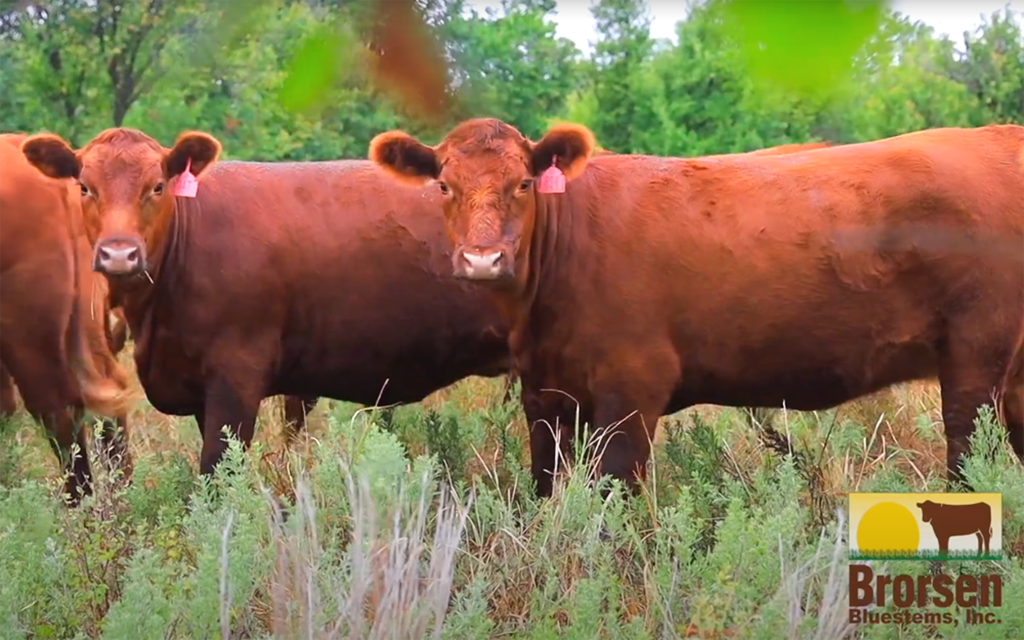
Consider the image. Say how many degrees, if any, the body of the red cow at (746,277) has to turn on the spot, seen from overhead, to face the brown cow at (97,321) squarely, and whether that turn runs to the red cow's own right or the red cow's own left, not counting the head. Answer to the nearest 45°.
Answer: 0° — it already faces it

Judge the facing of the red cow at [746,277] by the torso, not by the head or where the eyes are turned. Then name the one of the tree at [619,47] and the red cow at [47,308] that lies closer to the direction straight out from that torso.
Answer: the red cow

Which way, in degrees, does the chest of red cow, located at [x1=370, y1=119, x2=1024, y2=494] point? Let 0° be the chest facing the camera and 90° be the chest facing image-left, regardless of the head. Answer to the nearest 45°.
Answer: approximately 90°

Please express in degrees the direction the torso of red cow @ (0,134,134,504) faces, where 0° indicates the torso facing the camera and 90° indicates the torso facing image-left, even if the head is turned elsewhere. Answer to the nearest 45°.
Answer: approximately 90°

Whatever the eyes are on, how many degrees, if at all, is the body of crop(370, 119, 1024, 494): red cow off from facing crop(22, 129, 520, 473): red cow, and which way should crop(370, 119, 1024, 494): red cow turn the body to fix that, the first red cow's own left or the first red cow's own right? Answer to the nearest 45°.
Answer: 0° — it already faces it

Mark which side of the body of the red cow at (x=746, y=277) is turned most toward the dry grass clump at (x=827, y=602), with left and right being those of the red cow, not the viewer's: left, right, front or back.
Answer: left

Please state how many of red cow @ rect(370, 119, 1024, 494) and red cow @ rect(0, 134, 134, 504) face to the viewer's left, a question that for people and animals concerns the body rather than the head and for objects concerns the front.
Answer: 2
